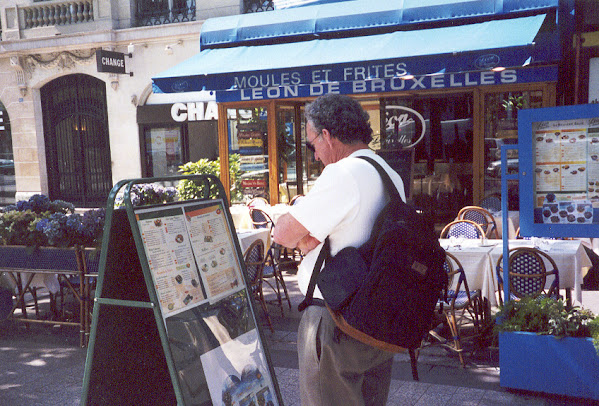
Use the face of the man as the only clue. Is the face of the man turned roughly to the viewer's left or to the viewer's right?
to the viewer's left

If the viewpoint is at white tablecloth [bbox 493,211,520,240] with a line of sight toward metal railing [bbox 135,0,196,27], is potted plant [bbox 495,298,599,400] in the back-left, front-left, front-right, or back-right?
back-left

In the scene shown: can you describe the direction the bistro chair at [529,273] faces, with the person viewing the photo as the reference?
facing away from the viewer

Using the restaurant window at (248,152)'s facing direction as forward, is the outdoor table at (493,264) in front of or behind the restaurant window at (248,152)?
in front

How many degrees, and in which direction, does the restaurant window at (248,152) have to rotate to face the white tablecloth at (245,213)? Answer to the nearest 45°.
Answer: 0° — it already faces it

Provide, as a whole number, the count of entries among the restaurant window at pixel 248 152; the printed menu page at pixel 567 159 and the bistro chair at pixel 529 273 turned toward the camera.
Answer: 2

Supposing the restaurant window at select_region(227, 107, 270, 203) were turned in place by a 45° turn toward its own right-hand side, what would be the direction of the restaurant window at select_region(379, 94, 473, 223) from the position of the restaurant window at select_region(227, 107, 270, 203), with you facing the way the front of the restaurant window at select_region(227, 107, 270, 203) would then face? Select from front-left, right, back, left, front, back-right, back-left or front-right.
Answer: back-left
